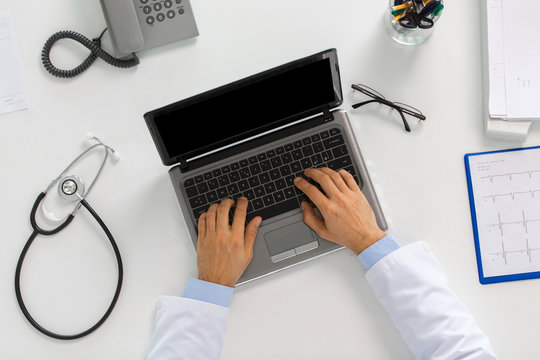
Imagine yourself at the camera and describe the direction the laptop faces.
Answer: facing the viewer

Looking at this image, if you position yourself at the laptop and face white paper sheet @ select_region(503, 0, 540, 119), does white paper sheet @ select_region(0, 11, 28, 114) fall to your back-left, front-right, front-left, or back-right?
back-left

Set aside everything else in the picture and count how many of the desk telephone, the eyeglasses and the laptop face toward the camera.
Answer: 2

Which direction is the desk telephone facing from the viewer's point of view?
toward the camera

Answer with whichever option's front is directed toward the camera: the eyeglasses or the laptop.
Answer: the laptop

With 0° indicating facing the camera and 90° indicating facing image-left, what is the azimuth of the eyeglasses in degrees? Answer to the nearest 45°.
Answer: approximately 225°
